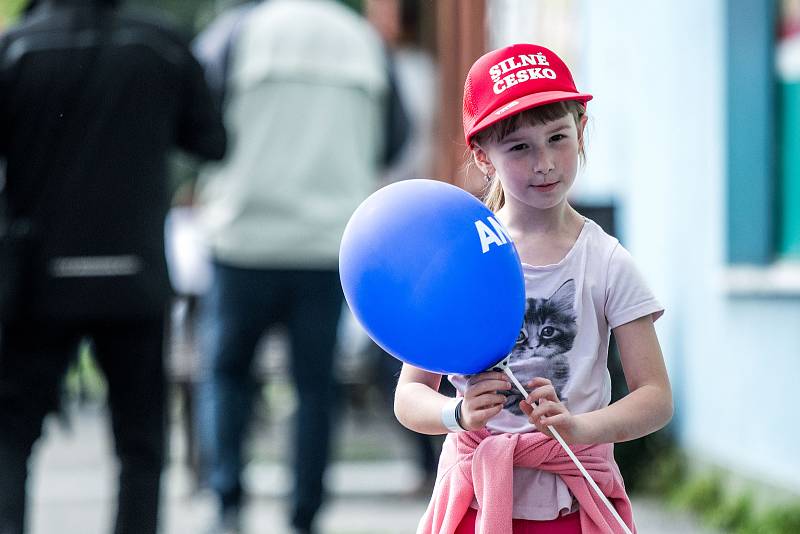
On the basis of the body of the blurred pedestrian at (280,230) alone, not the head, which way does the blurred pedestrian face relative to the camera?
away from the camera

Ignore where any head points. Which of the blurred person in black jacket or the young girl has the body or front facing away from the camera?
the blurred person in black jacket

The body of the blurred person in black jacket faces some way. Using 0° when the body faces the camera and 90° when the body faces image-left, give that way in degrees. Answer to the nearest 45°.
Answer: approximately 180°

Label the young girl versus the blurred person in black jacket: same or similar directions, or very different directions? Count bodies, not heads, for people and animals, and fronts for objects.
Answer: very different directions

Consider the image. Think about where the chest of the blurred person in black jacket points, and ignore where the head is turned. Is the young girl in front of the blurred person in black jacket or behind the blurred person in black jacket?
behind

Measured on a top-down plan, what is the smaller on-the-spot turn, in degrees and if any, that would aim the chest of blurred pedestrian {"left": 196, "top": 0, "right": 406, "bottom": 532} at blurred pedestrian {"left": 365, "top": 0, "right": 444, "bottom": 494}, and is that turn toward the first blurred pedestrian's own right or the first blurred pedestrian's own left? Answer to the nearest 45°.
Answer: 0° — they already face them

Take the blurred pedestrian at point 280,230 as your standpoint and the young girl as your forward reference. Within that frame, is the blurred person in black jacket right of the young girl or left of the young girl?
right

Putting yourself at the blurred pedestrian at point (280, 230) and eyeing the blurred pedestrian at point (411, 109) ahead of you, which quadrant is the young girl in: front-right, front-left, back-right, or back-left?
back-right

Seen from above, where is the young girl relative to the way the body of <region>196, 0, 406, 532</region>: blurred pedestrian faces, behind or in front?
behind

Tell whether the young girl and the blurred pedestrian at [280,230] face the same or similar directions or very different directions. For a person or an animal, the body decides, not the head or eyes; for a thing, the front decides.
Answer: very different directions

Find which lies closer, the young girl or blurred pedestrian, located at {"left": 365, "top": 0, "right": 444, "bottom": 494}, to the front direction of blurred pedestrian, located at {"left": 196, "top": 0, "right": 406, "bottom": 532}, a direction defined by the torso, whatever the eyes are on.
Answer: the blurred pedestrian
